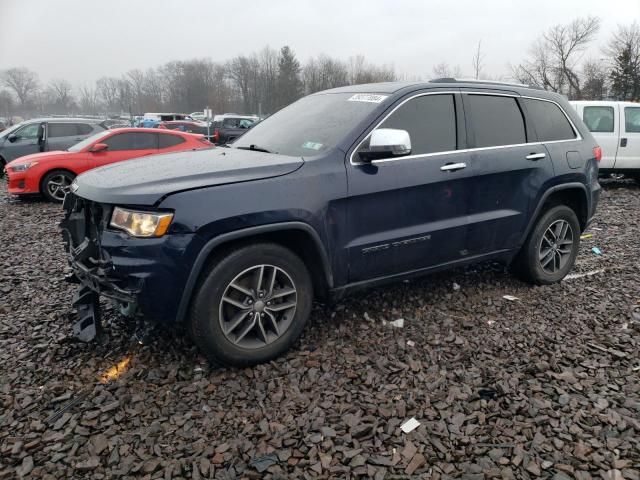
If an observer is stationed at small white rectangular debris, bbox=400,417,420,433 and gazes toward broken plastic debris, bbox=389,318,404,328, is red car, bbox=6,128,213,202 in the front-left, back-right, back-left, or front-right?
front-left

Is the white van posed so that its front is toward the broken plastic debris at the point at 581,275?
no

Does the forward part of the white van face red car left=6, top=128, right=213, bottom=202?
no

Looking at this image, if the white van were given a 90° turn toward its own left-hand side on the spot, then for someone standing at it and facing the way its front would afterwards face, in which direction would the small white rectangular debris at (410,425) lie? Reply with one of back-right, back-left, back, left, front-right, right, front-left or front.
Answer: back

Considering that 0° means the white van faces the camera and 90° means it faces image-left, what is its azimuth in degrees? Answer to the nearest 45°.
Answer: approximately 270°

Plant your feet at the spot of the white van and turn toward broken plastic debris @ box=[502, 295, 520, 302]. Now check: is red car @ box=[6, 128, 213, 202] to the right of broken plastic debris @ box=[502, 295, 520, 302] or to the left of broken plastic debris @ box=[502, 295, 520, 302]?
right

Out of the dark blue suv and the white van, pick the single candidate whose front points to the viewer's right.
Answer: the white van

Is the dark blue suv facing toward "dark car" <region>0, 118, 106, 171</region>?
no

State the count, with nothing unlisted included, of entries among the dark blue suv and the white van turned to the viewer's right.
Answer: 1

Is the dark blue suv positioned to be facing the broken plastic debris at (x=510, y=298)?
no

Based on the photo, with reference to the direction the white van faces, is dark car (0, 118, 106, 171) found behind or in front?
behind

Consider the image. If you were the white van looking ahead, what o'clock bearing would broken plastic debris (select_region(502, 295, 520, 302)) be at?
The broken plastic debris is roughly at 3 o'clock from the white van.

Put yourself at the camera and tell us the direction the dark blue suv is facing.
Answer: facing the viewer and to the left of the viewer
